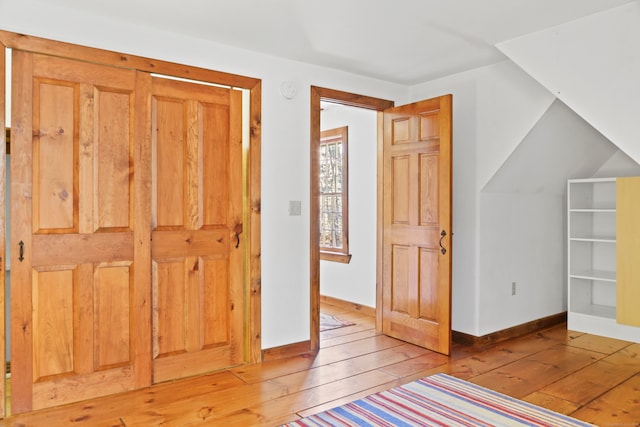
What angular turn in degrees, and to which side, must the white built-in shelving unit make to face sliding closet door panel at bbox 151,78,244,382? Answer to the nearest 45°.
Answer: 0° — it already faces it

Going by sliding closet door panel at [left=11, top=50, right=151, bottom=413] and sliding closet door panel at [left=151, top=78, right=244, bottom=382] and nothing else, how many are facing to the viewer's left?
0

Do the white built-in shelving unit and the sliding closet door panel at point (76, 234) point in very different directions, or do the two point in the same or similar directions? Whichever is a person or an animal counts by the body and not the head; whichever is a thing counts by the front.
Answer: very different directions

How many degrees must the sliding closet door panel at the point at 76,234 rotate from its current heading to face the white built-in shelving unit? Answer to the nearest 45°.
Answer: approximately 45° to its left

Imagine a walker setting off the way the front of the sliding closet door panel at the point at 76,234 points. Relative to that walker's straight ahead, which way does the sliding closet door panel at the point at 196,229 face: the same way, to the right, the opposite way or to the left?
the same way

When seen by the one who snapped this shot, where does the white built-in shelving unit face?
facing the viewer and to the left of the viewer

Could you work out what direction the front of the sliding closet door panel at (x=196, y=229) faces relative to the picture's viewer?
facing the viewer and to the right of the viewer

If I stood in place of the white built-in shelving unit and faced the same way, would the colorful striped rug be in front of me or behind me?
in front

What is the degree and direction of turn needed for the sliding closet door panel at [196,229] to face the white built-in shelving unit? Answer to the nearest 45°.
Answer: approximately 45° to its left

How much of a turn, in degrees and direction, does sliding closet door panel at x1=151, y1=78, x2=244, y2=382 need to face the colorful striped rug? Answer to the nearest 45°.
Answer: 0° — it already faces it

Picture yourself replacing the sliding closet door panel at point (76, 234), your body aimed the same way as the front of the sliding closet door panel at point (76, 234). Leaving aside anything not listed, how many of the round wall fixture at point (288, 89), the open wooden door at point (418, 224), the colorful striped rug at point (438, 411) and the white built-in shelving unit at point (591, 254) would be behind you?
0

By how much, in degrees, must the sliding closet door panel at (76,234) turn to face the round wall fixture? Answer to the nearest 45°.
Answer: approximately 45° to its left

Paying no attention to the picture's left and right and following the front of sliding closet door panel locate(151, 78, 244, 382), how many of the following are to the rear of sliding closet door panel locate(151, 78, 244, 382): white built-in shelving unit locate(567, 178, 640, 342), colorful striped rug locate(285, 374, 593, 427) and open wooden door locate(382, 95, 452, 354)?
0

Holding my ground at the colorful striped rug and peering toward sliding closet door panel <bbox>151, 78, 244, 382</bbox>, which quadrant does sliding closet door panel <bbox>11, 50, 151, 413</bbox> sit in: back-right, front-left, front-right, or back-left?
front-left

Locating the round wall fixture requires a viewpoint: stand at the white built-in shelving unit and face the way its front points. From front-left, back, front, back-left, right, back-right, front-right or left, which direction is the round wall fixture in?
front

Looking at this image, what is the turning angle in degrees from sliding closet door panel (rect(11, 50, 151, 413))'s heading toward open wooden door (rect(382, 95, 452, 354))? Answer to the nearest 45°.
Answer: approximately 45° to its left

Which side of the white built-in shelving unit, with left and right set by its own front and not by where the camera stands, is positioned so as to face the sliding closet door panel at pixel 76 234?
front
